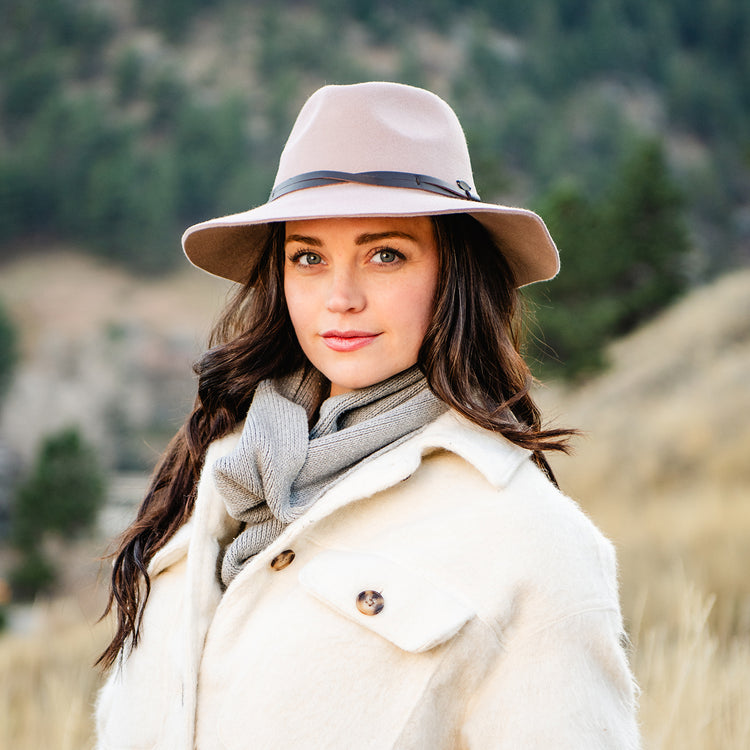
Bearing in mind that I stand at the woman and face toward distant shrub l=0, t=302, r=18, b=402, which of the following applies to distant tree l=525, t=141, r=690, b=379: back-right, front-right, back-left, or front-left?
front-right

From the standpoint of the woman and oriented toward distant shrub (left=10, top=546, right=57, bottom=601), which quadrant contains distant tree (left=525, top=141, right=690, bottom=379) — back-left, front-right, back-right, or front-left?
front-right

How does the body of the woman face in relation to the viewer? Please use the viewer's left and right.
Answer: facing the viewer and to the left of the viewer

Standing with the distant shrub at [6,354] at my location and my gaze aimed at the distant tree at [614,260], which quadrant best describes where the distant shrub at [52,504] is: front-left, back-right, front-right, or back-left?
front-right

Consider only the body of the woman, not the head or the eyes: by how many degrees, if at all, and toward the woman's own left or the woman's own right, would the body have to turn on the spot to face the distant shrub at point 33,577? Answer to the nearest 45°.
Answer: approximately 135° to the woman's own right

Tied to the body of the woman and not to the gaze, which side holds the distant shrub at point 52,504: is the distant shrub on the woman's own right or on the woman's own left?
on the woman's own right

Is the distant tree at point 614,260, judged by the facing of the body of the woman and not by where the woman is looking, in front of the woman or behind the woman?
behind

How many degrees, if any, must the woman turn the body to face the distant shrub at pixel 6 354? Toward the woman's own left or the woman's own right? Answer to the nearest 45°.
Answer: approximately 135° to the woman's own right
